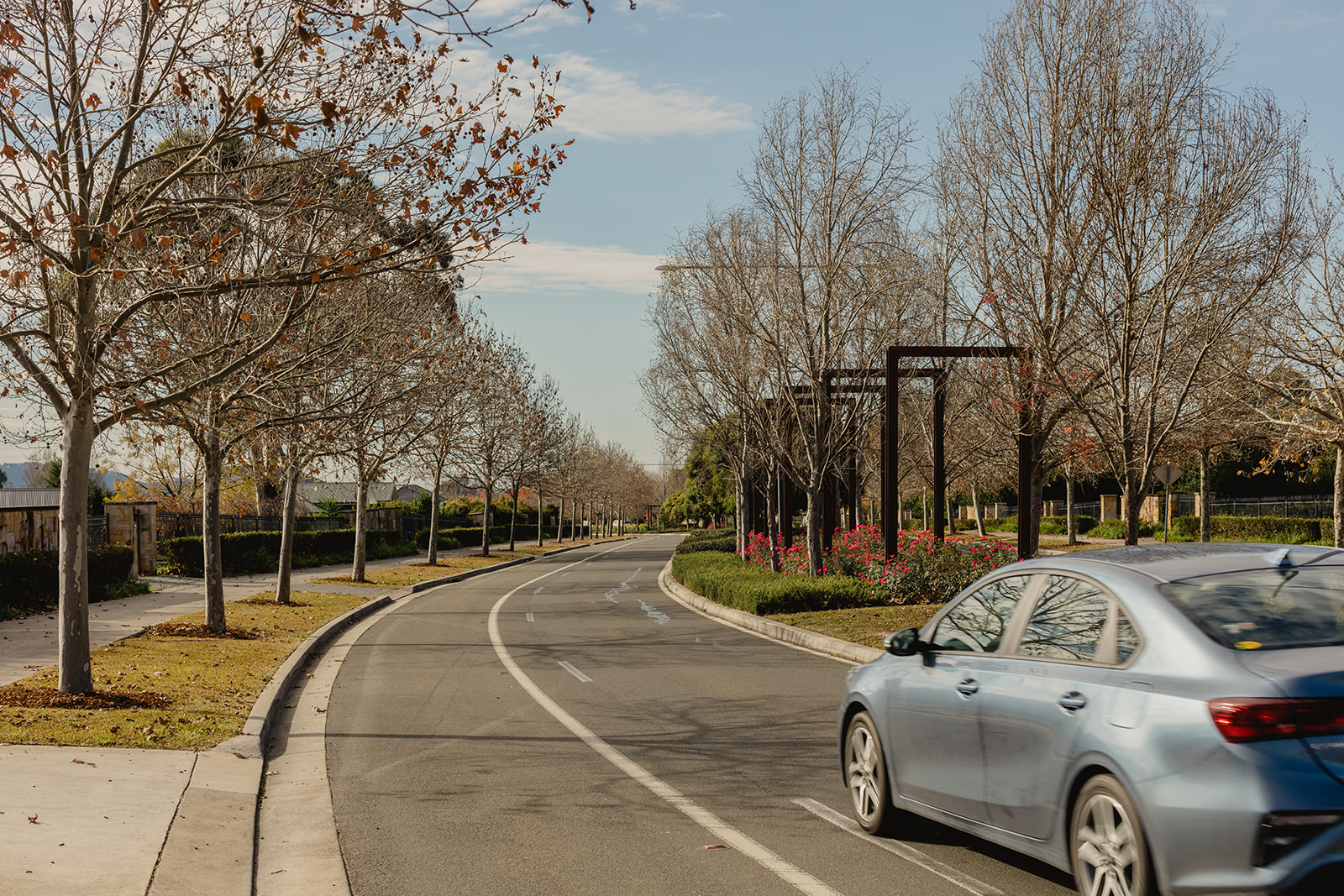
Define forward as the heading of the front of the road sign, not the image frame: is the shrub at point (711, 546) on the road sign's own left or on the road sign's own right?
on the road sign's own left

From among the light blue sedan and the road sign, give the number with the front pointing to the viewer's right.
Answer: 0

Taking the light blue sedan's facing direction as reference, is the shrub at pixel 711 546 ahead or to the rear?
ahead

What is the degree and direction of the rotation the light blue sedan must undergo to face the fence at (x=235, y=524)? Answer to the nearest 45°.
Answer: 0° — it already faces it

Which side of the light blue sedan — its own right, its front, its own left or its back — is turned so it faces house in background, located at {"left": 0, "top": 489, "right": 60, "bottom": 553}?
front

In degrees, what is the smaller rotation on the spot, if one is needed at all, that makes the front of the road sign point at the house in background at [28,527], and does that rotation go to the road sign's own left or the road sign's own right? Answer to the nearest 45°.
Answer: approximately 135° to the road sign's own left

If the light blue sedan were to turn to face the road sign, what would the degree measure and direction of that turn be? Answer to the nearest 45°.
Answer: approximately 45° to its right

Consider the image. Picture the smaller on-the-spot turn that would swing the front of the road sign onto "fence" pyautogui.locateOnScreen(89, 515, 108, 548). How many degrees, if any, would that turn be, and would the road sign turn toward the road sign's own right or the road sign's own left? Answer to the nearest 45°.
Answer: approximately 135° to the road sign's own left

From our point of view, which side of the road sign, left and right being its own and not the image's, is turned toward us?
back

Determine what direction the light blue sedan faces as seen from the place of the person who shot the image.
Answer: facing away from the viewer and to the left of the viewer

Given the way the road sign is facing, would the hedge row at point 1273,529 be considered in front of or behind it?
in front
